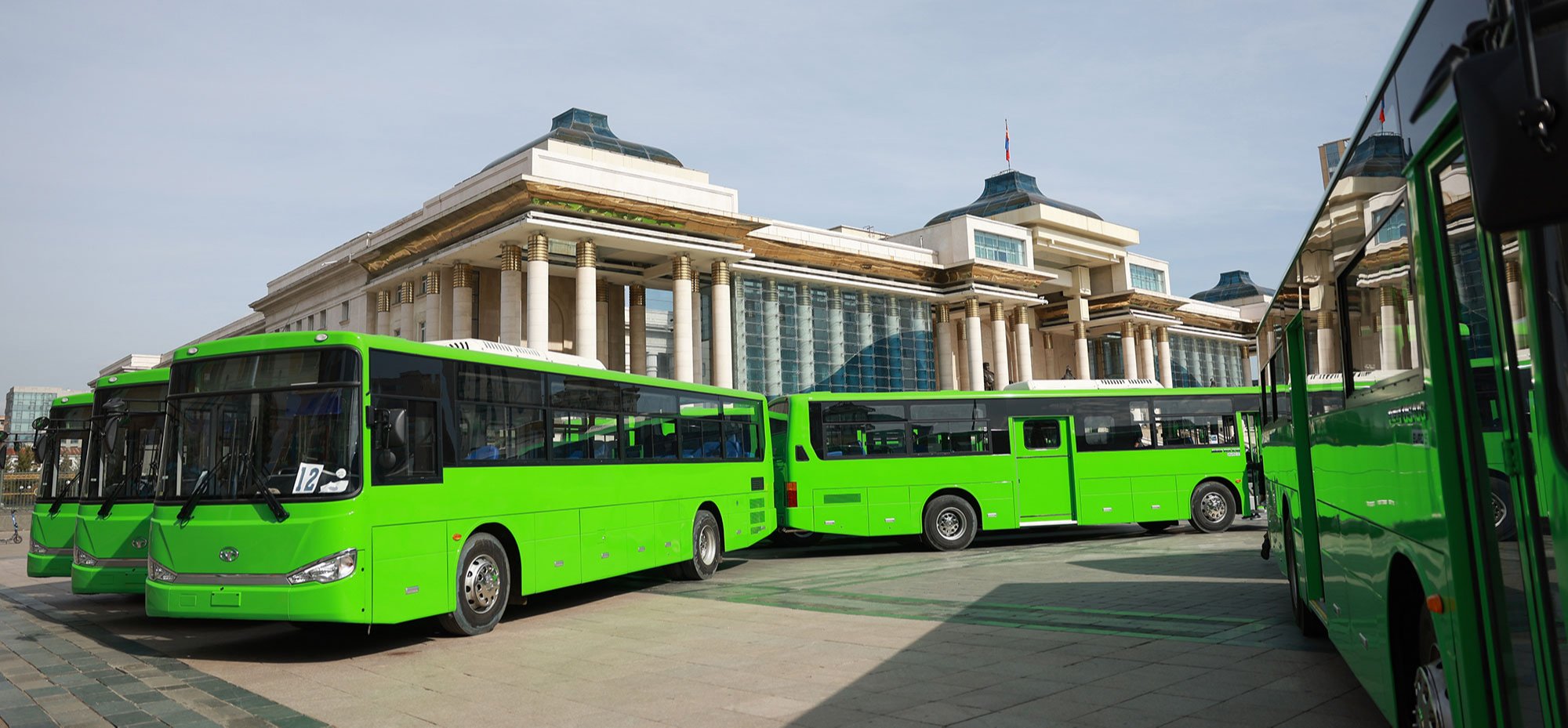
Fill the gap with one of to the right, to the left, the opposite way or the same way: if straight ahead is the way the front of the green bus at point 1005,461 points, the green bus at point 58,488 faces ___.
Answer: to the right

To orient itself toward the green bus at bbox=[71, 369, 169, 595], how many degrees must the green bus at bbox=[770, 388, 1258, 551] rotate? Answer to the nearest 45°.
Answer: approximately 135° to its right

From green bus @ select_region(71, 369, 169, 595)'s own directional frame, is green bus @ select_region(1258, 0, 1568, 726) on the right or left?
on its left

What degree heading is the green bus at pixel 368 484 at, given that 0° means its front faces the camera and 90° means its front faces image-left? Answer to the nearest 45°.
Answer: approximately 45°

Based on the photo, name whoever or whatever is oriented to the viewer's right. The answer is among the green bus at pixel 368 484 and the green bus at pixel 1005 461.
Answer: the green bus at pixel 1005 461

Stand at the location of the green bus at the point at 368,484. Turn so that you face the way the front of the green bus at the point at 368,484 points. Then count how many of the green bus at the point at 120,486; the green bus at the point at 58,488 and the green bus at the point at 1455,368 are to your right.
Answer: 2

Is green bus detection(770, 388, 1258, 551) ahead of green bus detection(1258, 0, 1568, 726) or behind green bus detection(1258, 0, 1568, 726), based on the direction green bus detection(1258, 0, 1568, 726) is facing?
behind

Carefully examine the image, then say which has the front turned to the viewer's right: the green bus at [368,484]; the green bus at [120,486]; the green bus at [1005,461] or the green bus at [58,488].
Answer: the green bus at [1005,461]

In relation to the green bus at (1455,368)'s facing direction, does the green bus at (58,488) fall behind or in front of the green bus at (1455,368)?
behind

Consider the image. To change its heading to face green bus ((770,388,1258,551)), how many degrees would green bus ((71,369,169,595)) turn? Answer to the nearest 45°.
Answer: approximately 135° to its left

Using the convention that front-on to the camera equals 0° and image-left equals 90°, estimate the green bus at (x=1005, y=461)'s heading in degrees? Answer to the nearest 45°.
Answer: approximately 270°

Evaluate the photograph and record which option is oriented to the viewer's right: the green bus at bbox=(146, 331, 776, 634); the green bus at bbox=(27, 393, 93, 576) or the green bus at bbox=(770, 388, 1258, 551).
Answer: the green bus at bbox=(770, 388, 1258, 551)

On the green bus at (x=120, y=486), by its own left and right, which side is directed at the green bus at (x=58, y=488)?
right

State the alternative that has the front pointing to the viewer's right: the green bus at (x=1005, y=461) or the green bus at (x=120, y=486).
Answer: the green bus at (x=1005, y=461)
